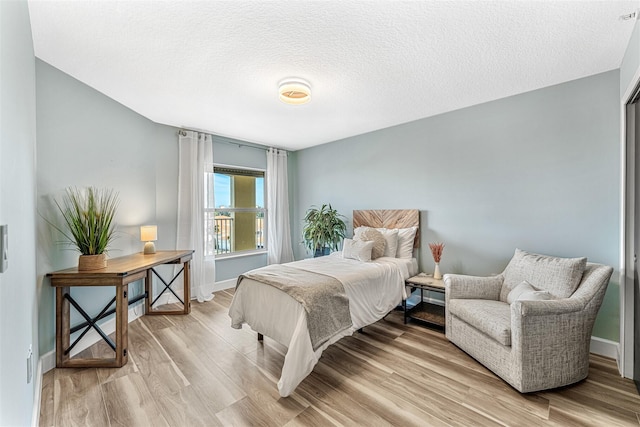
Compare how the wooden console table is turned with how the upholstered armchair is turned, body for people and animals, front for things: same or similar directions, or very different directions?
very different directions

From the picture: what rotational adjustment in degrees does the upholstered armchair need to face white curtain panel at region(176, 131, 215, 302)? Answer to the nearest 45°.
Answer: approximately 45° to its right

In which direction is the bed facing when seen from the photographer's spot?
facing the viewer and to the left of the viewer

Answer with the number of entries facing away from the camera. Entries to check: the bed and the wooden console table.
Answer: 0

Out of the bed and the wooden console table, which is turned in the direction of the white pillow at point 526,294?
the wooden console table

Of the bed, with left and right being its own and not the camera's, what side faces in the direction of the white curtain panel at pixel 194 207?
right

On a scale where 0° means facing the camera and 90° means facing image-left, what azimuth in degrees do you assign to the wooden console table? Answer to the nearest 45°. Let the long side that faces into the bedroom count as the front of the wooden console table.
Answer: approximately 315°

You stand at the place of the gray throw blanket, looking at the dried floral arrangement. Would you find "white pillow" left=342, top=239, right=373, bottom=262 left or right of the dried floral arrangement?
left

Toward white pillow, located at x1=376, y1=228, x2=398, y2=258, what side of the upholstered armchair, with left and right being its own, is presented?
right

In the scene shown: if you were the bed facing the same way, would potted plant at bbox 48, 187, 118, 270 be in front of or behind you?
in front

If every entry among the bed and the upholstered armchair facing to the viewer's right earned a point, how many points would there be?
0

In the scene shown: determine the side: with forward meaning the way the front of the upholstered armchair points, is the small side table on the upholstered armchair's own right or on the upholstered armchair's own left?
on the upholstered armchair's own right

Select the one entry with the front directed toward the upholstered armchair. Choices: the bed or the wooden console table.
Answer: the wooden console table

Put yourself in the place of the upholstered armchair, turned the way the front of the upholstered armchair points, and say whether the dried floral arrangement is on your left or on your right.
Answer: on your right
